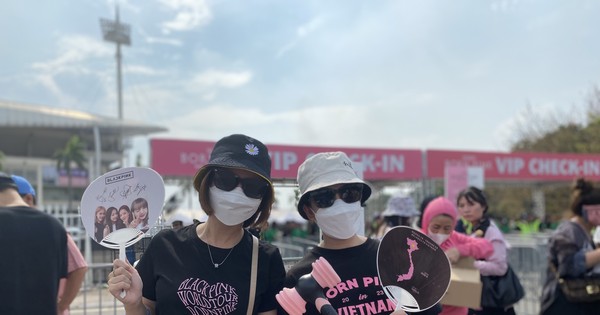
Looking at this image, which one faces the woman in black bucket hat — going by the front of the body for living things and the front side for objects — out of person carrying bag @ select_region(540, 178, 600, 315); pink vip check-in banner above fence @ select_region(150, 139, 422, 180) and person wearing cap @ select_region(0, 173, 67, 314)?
the pink vip check-in banner above fence

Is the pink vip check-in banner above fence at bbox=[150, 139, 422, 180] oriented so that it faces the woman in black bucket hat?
yes

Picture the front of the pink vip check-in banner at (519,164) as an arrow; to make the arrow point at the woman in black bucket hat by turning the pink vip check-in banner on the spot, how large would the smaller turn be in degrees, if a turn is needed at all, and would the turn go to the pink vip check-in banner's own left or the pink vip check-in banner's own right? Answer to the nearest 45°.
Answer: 0° — it already faces them

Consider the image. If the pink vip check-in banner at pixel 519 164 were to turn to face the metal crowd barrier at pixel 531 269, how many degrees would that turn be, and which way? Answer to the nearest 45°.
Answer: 0° — it already faces it

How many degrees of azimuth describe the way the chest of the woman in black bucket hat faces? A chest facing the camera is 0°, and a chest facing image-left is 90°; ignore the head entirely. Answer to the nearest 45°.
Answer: approximately 0°

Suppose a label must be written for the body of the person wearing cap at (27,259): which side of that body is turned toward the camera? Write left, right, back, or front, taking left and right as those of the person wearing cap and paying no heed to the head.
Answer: back
